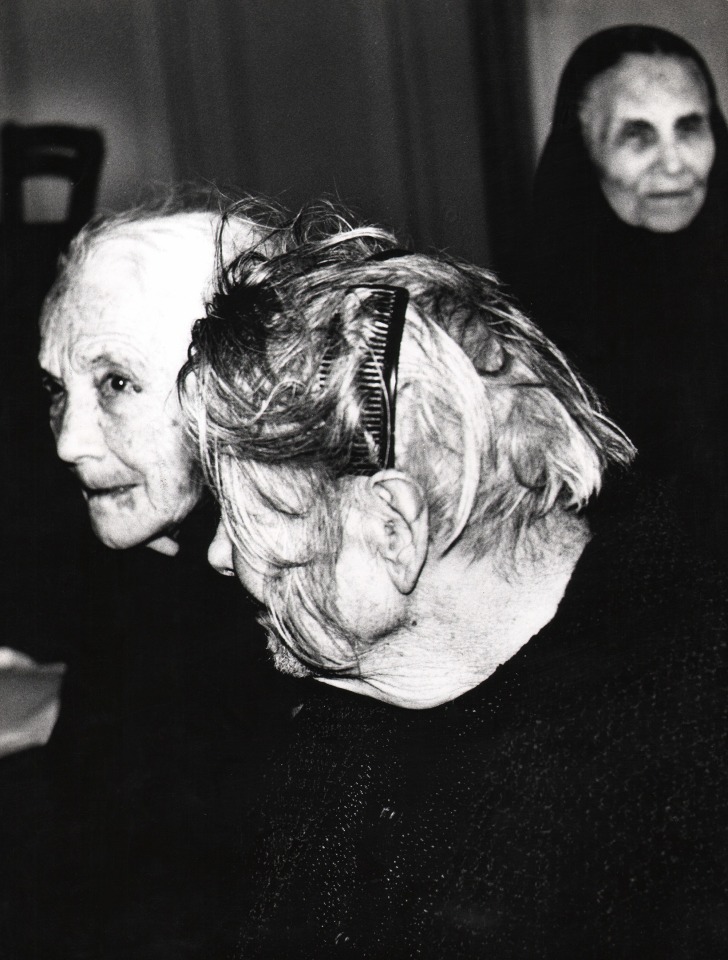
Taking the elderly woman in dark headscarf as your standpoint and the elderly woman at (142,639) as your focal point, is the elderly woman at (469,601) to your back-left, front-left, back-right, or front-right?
front-left

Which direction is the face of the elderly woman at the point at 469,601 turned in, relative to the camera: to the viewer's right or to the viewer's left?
to the viewer's left

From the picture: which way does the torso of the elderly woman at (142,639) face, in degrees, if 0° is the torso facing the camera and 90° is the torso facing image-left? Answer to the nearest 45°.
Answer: approximately 45°
